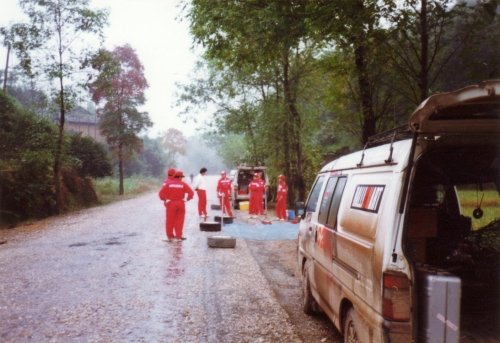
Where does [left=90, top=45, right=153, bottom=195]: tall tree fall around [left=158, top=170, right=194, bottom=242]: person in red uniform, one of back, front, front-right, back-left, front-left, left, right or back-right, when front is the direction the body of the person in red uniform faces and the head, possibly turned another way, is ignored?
front

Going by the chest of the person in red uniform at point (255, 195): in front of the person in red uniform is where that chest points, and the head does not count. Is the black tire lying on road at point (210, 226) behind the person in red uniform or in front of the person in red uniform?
in front

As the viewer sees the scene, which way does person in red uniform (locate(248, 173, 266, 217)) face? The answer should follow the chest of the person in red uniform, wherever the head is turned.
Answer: toward the camera

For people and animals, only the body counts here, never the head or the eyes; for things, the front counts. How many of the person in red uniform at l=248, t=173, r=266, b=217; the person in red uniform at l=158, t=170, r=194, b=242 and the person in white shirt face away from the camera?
1

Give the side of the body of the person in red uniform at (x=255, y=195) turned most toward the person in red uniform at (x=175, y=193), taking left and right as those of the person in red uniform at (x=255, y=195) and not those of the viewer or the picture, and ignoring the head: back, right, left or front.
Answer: front

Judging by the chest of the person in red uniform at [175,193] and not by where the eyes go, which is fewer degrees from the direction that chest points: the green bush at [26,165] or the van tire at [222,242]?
the green bush

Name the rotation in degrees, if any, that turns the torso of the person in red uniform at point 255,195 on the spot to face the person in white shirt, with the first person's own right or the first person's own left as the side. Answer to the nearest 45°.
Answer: approximately 45° to the first person's own right

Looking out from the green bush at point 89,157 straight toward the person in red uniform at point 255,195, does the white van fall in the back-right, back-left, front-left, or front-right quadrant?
front-right

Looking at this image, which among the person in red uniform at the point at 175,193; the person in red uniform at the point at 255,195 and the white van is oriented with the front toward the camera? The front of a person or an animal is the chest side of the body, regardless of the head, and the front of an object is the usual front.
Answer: the person in red uniform at the point at 255,195

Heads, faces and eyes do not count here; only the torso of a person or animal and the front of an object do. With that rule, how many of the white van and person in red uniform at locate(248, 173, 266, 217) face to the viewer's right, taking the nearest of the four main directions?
0

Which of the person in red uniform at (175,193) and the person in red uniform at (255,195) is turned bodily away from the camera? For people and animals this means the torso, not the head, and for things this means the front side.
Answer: the person in red uniform at (175,193)

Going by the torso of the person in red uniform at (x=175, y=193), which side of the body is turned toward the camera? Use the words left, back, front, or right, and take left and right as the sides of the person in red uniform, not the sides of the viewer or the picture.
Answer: back
